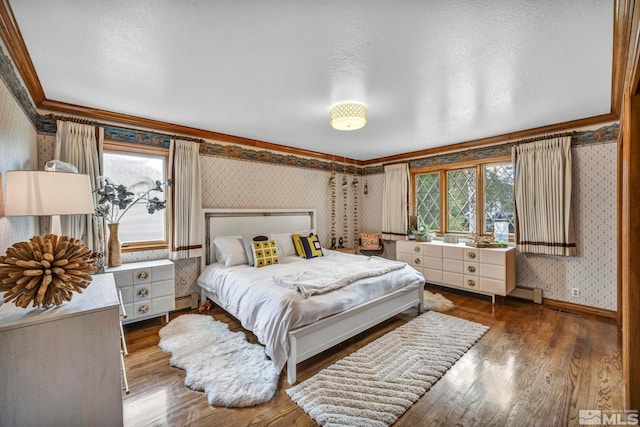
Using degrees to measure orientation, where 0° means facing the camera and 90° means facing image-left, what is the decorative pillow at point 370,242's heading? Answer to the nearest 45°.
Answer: approximately 0°

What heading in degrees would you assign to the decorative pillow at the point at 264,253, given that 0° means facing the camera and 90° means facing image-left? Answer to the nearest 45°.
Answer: approximately 315°

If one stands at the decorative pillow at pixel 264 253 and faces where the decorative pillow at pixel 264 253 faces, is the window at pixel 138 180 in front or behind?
behind

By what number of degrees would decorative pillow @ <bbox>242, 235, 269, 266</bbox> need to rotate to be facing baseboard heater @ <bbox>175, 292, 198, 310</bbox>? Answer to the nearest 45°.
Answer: approximately 135° to its right

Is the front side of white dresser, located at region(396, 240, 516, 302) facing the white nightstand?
yes

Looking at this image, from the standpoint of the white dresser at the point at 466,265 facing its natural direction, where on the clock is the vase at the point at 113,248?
The vase is roughly at 12 o'clock from the white dresser.

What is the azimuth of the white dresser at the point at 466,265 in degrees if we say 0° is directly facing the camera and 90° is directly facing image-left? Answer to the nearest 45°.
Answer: approximately 45°

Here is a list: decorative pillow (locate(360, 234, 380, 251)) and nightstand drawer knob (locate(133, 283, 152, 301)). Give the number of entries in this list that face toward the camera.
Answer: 2

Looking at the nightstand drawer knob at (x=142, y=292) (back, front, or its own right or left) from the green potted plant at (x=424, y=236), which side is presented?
left

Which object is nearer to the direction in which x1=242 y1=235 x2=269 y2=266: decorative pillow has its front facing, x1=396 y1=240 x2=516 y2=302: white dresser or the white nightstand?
the white dresser

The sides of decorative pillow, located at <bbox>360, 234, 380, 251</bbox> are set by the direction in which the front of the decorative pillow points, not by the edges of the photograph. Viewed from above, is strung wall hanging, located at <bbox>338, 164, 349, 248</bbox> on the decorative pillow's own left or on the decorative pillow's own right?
on the decorative pillow's own right

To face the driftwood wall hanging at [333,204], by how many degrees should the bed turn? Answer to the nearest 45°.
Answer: approximately 135° to its left
